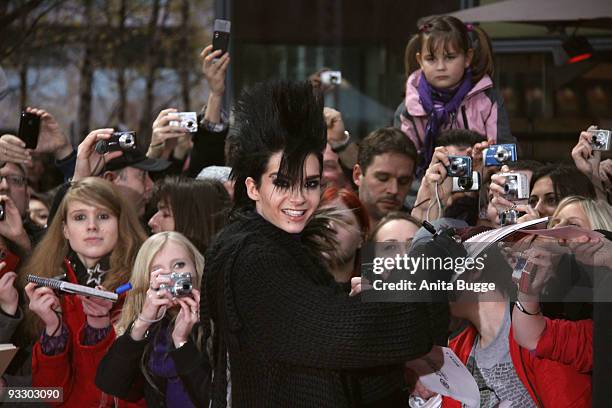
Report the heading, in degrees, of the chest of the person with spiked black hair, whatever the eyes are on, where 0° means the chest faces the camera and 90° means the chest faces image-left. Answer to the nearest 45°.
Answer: approximately 270°

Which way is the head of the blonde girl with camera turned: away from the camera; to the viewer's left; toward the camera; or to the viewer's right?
toward the camera
